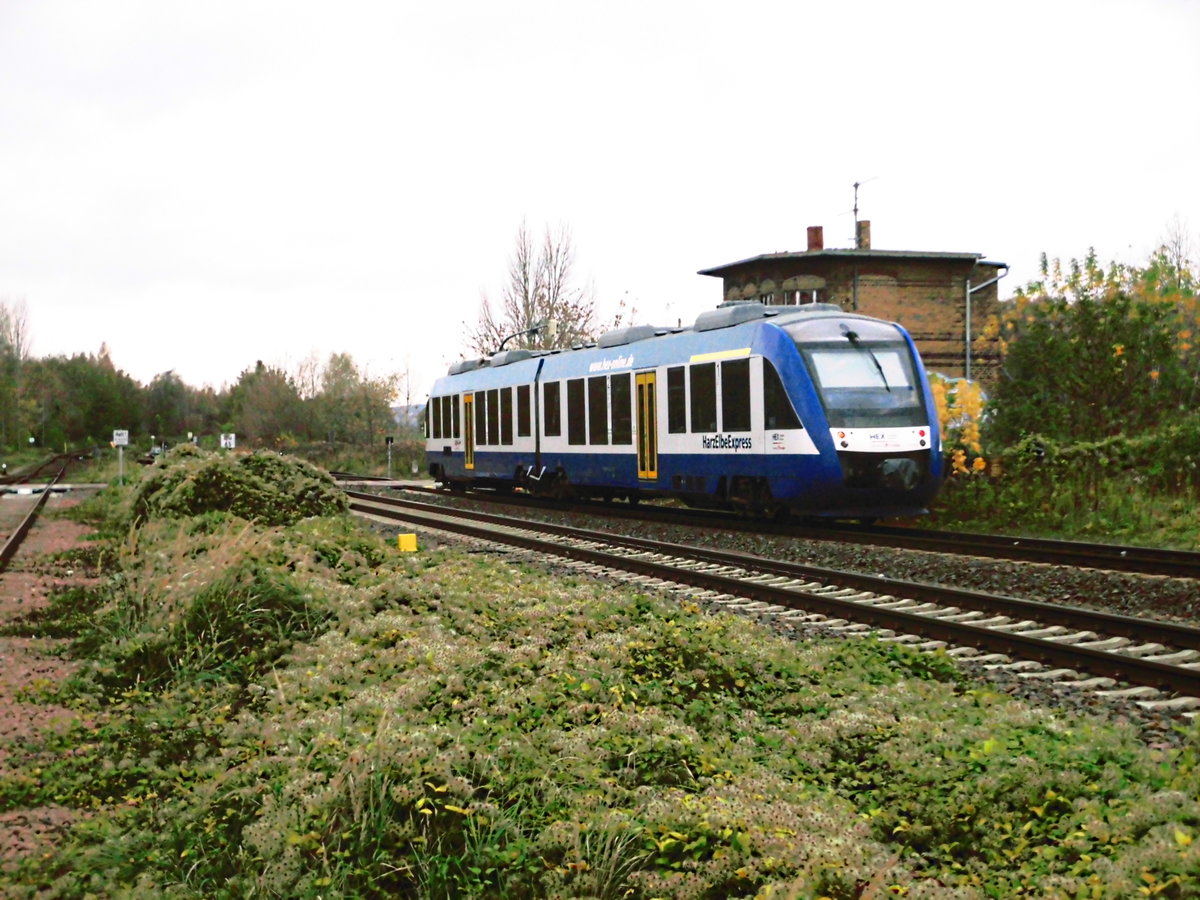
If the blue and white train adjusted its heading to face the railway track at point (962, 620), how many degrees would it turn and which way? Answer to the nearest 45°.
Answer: approximately 45° to its right

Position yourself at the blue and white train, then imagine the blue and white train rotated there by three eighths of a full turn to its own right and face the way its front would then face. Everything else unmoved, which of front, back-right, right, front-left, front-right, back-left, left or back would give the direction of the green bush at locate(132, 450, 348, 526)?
front

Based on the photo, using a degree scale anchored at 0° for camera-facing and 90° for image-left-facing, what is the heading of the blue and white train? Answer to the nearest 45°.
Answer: approximately 315°

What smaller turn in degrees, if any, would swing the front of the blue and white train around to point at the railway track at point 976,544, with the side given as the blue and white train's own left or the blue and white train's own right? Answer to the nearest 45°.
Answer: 0° — it already faces it

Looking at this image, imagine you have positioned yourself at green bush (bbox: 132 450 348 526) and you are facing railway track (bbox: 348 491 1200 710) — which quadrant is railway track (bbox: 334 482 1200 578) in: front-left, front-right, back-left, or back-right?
front-left
